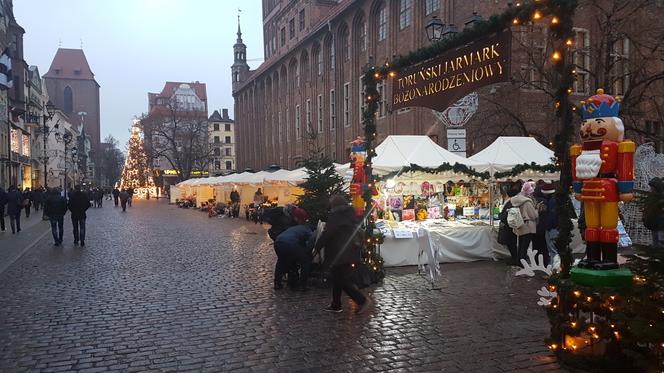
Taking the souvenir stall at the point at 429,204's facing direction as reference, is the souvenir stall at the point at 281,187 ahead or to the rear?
to the rear

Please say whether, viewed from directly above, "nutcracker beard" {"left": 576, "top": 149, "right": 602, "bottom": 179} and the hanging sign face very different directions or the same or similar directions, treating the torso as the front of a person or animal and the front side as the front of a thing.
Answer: same or similar directions

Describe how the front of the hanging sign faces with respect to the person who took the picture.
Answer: facing the viewer and to the left of the viewer

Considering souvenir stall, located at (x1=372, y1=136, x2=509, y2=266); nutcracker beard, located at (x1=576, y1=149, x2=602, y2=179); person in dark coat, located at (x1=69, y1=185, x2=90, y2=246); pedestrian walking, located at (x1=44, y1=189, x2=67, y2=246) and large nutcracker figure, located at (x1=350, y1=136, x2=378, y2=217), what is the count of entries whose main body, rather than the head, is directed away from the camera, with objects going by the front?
2

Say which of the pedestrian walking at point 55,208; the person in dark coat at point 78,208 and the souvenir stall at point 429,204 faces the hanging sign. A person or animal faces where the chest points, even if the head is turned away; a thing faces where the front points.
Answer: the souvenir stall

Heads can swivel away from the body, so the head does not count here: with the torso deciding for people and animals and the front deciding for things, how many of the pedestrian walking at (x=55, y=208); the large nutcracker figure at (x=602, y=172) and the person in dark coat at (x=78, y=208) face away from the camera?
2

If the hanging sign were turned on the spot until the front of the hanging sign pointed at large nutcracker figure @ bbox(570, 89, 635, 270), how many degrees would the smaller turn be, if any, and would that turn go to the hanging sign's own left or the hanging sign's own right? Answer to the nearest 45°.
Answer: approximately 90° to the hanging sign's own left

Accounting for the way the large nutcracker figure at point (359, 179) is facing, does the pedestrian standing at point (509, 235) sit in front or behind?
behind

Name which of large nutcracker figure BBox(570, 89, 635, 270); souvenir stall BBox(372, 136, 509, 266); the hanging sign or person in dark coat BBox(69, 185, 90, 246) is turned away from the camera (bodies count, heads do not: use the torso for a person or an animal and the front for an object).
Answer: the person in dark coat

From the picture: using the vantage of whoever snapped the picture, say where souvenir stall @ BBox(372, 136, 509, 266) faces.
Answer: facing the viewer

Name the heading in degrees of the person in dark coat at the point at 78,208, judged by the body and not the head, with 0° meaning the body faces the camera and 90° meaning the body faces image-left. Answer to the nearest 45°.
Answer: approximately 180°

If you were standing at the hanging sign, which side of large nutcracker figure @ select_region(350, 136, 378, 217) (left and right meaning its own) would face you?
left

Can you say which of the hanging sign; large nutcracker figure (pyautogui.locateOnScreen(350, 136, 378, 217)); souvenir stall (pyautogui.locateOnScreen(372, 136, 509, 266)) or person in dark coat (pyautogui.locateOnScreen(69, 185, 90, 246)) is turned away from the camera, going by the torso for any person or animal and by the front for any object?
the person in dark coat
